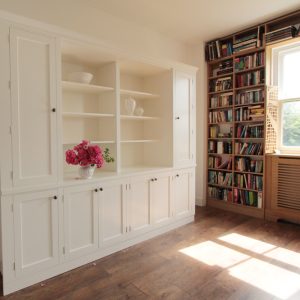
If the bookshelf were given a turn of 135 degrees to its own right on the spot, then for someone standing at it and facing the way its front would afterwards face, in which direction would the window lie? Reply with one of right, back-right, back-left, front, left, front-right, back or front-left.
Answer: right

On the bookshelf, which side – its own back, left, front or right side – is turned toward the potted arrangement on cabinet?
front

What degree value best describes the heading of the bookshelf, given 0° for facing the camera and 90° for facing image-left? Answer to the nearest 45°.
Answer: approximately 45°

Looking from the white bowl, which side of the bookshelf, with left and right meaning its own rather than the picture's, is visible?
front
